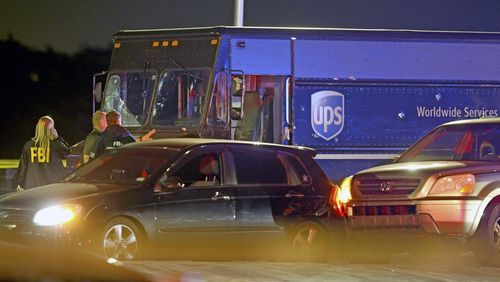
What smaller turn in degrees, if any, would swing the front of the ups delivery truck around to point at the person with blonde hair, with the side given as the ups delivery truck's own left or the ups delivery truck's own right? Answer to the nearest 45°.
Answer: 0° — it already faces them

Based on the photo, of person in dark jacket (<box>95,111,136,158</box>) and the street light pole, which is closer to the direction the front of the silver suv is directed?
the person in dark jacket

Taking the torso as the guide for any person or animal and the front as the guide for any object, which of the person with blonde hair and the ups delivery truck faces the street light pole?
the person with blonde hair

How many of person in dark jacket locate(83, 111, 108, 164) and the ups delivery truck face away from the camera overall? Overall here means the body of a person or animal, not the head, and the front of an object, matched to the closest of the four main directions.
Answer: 0

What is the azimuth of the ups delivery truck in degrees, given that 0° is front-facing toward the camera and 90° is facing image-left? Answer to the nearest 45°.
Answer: approximately 45°

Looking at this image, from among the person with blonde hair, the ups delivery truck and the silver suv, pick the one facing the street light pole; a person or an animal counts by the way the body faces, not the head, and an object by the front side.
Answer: the person with blonde hair

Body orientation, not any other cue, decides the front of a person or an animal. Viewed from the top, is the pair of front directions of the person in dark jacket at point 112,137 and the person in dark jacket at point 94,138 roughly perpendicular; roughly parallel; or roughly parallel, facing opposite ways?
roughly parallel

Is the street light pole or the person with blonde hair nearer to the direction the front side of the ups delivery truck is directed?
the person with blonde hair

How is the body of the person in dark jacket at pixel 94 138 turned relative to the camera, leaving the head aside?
to the viewer's right

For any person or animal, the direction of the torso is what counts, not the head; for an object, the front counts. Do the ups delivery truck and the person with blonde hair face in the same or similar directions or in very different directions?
very different directions
